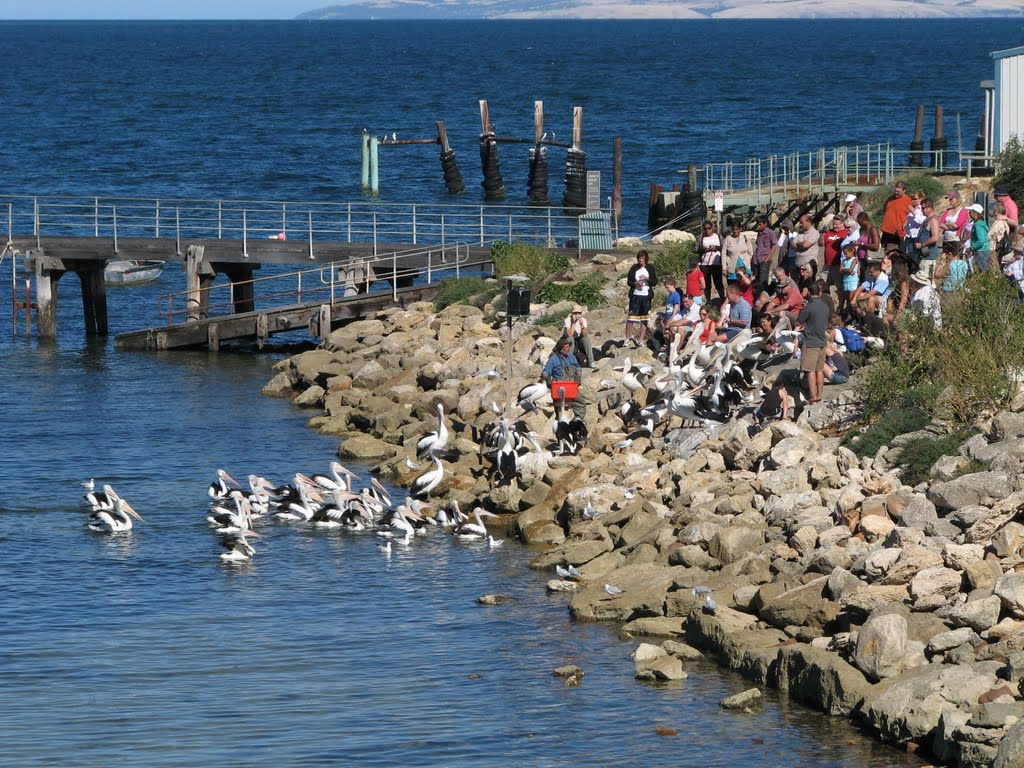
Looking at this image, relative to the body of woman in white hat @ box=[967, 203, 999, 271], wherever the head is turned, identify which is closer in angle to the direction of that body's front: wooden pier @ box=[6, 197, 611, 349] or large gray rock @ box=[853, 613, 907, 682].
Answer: the wooden pier

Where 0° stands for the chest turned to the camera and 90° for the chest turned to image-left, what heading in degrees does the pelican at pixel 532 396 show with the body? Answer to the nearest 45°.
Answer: approximately 270°

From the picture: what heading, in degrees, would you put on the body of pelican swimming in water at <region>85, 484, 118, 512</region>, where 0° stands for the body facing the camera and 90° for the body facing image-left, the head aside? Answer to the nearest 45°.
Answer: approximately 270°

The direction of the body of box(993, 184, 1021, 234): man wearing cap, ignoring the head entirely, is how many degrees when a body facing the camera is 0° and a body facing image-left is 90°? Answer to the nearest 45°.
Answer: approximately 90°

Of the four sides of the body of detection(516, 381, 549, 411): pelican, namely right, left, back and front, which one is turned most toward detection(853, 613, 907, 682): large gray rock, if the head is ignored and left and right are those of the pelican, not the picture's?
right

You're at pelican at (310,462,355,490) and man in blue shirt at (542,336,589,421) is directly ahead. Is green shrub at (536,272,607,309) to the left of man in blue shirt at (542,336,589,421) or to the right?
left

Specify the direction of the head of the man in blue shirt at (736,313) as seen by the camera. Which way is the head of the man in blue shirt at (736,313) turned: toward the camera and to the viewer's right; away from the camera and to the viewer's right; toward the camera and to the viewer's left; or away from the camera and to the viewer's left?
toward the camera and to the viewer's left

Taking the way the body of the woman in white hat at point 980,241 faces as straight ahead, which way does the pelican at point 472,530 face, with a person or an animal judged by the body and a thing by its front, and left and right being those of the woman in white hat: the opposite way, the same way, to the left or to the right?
the opposite way

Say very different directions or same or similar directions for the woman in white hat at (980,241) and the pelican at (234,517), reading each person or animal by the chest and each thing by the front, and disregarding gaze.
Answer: very different directions

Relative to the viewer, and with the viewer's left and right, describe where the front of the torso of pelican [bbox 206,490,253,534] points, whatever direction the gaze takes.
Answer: facing to the right of the viewer

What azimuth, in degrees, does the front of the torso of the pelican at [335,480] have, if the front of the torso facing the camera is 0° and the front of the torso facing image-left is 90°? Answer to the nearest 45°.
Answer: approximately 270°

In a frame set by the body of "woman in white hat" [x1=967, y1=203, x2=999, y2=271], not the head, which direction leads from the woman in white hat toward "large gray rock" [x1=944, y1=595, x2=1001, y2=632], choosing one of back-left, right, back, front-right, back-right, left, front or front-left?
left

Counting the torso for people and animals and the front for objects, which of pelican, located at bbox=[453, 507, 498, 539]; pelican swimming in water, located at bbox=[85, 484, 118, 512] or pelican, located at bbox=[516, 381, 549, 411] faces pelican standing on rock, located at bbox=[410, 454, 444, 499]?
the pelican swimming in water

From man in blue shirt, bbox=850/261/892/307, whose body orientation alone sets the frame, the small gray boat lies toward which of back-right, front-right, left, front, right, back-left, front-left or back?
right

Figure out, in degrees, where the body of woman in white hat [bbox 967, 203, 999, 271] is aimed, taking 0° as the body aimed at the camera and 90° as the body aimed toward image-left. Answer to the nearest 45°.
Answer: approximately 90°
